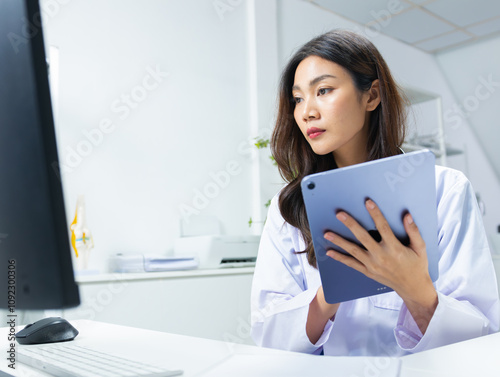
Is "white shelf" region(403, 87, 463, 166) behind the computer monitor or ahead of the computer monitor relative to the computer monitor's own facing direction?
ahead

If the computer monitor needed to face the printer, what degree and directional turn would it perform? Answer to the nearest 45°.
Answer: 0° — it already faces it

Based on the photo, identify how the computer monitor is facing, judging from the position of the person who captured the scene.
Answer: facing away from the viewer and to the right of the viewer

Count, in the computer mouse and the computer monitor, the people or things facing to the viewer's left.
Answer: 1

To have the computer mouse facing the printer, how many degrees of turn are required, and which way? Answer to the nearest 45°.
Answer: approximately 135° to its right

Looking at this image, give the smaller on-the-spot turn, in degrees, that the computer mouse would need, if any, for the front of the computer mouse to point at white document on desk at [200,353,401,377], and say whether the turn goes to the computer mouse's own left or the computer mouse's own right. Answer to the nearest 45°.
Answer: approximately 135° to the computer mouse's own left

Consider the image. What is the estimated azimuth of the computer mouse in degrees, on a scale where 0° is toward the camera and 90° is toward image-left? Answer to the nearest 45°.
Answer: approximately 90°

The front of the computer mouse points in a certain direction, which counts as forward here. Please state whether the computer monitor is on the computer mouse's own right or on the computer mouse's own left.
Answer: on the computer mouse's own left
